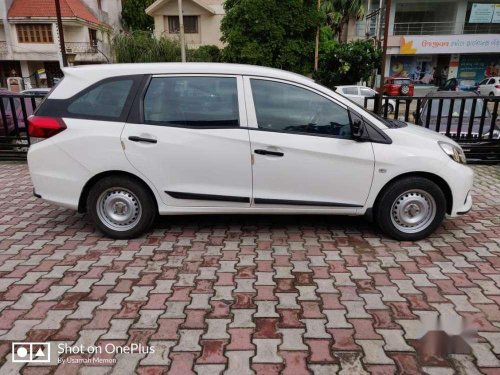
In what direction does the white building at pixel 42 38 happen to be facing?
toward the camera

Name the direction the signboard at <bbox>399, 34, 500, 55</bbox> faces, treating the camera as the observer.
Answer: facing the viewer

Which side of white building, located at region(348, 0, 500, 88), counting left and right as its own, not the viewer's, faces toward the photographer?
front

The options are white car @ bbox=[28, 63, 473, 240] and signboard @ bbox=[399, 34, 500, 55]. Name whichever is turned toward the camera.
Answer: the signboard

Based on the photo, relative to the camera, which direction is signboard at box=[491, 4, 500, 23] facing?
toward the camera

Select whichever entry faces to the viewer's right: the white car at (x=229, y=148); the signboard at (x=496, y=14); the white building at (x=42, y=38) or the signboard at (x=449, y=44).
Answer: the white car

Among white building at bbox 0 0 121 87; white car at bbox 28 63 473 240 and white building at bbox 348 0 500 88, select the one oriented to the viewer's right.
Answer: the white car

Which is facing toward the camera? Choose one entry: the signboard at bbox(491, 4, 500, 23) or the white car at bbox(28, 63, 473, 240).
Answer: the signboard

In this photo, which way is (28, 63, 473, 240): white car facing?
to the viewer's right

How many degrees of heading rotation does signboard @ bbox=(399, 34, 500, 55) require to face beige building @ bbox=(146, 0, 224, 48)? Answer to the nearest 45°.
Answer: approximately 45° to its right

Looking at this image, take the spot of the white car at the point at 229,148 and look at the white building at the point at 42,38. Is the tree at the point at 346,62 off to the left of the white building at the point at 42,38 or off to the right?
right

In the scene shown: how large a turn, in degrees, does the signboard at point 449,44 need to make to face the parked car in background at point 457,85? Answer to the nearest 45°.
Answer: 0° — it already faces it

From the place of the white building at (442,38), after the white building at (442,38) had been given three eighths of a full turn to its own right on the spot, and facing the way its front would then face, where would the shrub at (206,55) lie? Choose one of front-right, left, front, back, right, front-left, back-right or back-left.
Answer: left

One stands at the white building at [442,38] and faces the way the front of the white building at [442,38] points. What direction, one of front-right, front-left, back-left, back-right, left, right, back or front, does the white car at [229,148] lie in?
front

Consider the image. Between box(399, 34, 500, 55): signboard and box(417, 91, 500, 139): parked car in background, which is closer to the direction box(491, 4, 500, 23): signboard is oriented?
the parked car in background

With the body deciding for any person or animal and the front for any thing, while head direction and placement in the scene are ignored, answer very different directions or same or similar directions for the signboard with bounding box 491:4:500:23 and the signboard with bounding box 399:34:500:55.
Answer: same or similar directions

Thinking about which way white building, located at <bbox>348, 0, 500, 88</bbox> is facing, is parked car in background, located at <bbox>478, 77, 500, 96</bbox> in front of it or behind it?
in front

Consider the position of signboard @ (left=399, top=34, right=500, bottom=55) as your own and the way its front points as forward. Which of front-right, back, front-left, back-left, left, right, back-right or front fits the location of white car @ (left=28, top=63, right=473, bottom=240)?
front
